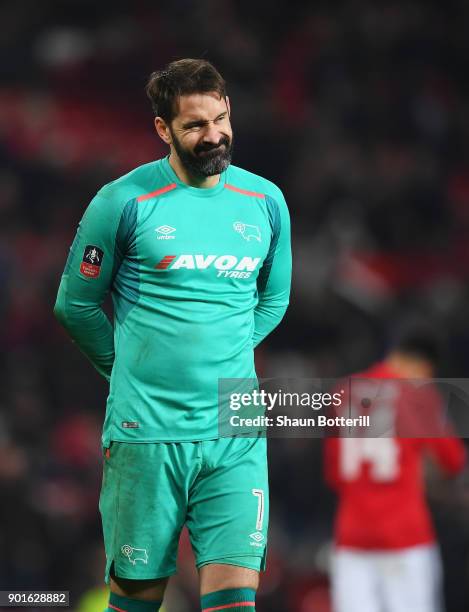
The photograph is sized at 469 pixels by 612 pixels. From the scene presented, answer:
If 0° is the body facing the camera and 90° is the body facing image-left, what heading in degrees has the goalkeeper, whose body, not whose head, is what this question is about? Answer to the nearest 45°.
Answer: approximately 315°

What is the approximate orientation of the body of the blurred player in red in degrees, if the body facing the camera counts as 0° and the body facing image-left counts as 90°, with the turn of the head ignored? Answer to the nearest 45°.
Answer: approximately 225°

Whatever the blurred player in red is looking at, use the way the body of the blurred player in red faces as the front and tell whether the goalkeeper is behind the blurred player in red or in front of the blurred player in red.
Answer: behind

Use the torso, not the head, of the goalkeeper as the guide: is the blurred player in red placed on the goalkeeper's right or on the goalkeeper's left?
on the goalkeeper's left

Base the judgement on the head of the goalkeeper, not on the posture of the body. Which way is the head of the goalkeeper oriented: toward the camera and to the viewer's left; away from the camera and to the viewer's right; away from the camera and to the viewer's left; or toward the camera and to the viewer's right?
toward the camera and to the viewer's right
